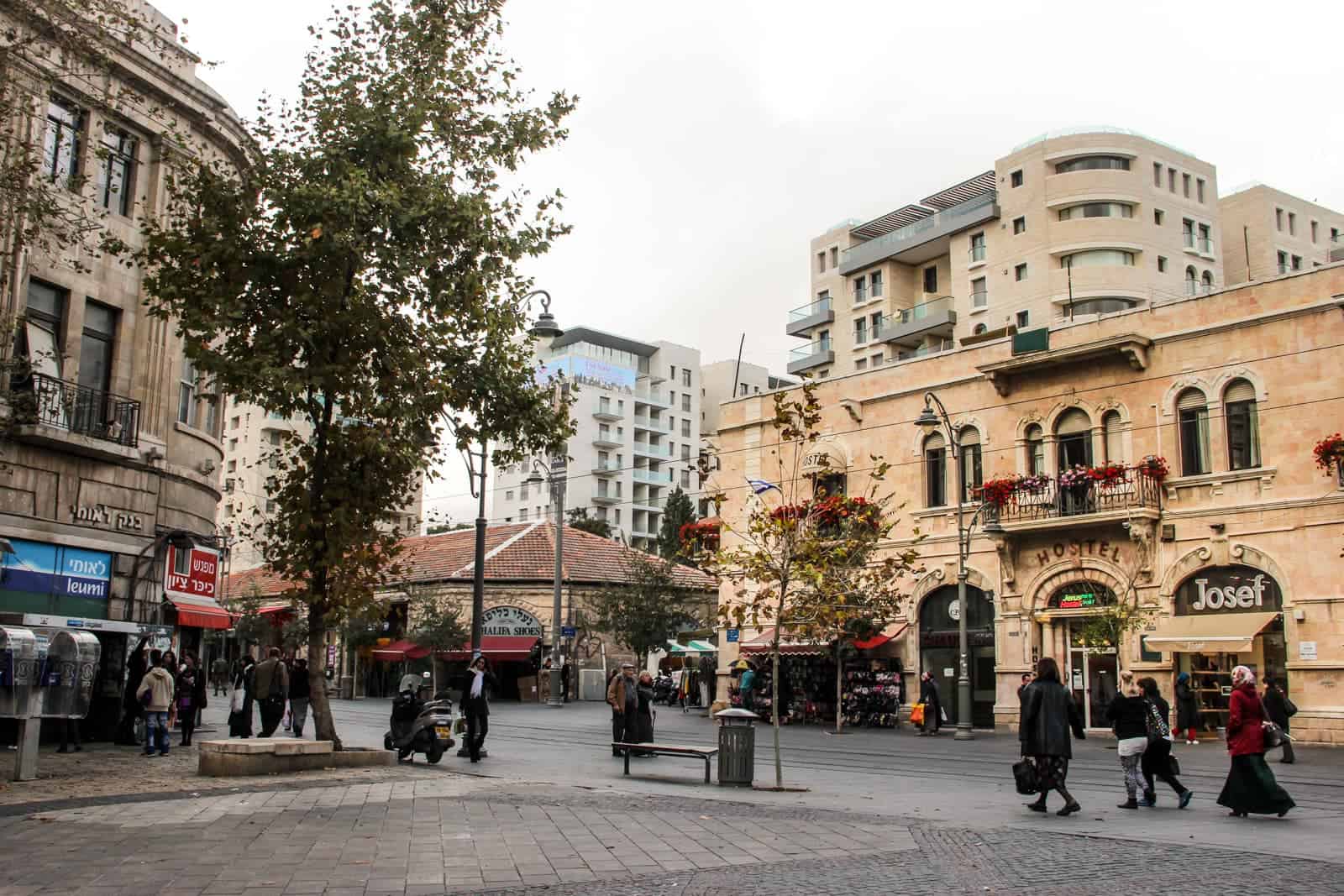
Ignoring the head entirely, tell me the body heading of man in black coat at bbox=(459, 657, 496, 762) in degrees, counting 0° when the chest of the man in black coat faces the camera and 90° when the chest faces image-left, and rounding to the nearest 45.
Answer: approximately 0°

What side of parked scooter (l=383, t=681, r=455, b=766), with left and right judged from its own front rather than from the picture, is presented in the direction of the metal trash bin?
back

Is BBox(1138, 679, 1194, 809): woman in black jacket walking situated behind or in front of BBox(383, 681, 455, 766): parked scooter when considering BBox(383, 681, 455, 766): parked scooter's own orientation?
behind

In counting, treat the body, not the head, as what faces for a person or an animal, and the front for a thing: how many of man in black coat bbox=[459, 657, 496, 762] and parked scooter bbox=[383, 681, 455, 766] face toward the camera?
1

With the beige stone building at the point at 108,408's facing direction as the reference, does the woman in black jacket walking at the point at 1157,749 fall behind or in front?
in front

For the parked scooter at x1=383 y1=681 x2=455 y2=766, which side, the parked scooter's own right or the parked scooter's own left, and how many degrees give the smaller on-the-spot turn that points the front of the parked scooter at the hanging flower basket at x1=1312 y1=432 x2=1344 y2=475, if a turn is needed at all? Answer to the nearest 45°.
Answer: approximately 135° to the parked scooter's own right

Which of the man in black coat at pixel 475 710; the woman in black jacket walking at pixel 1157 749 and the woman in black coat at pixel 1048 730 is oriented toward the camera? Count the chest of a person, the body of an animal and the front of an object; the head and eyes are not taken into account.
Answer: the man in black coat

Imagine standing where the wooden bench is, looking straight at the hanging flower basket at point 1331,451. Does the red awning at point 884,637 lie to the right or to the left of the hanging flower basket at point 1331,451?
left

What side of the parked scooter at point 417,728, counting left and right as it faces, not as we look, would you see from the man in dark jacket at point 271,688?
front

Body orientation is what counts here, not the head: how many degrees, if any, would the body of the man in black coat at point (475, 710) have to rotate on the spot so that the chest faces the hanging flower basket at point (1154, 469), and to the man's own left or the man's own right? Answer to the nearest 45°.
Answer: approximately 90° to the man's own left
